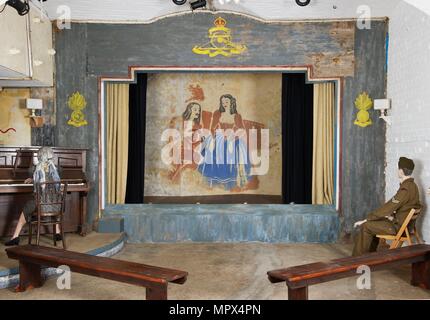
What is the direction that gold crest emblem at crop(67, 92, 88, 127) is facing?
toward the camera

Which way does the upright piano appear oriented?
toward the camera

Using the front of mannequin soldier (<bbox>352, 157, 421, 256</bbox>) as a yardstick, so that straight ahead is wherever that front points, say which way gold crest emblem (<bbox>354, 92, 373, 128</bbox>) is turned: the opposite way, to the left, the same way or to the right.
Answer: to the left

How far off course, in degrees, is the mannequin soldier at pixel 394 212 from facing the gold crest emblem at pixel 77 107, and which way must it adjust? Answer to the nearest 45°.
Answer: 0° — it already faces it

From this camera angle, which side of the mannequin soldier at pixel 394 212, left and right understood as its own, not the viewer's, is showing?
left

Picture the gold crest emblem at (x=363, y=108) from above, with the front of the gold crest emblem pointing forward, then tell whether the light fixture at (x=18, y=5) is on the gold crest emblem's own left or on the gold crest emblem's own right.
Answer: on the gold crest emblem's own right
